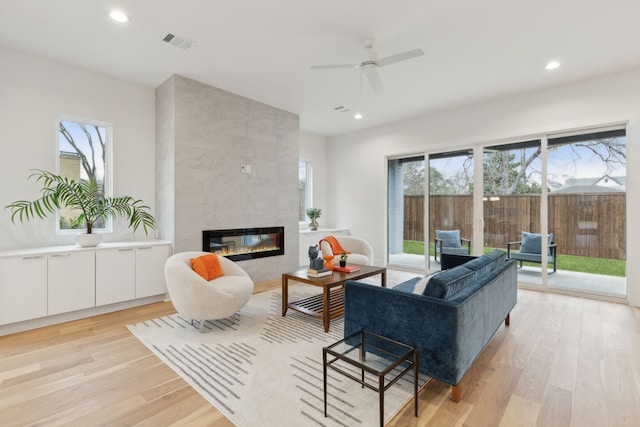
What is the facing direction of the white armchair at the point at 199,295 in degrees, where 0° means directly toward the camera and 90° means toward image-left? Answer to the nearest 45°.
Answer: approximately 315°

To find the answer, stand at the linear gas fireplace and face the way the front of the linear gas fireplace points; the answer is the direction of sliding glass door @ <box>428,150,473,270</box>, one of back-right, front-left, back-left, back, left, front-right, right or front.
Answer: front-left

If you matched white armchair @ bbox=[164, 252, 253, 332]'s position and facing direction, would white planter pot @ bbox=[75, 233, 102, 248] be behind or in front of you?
behind

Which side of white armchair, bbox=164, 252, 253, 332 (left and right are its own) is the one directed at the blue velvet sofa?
front

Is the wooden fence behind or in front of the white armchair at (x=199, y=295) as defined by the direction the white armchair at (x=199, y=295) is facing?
in front

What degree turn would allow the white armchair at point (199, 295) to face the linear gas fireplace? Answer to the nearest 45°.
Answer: approximately 135° to its left

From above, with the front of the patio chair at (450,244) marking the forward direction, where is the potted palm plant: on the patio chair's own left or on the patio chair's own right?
on the patio chair's own right

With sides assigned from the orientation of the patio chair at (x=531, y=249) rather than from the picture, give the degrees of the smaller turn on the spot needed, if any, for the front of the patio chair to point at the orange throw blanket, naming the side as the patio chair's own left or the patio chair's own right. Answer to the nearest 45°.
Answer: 0° — it already faces it

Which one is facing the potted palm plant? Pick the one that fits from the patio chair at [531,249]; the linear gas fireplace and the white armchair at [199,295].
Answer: the patio chair

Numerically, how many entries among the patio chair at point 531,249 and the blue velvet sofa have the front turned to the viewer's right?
0

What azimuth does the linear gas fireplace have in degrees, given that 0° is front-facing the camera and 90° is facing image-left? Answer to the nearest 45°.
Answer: approximately 315°

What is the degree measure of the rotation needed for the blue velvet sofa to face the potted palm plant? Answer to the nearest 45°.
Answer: approximately 45° to its left

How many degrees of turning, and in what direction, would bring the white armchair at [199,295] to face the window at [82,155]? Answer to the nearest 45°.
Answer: approximately 180°

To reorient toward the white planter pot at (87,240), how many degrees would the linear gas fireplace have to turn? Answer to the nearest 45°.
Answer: approximately 90° to its right

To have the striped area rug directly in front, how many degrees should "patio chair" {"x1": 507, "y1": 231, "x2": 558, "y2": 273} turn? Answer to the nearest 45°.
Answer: approximately 45° to its left
